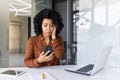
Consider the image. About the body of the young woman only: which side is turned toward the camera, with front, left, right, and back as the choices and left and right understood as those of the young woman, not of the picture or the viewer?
front
